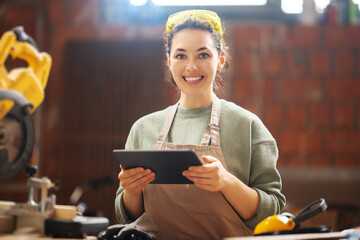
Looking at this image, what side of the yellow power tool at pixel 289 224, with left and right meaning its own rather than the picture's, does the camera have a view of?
left

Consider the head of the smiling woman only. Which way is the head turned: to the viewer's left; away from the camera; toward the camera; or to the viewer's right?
toward the camera

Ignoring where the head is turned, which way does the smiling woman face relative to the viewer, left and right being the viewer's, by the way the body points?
facing the viewer and to the left of the viewer

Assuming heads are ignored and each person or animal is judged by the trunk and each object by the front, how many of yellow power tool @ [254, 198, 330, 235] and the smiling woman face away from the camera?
0
